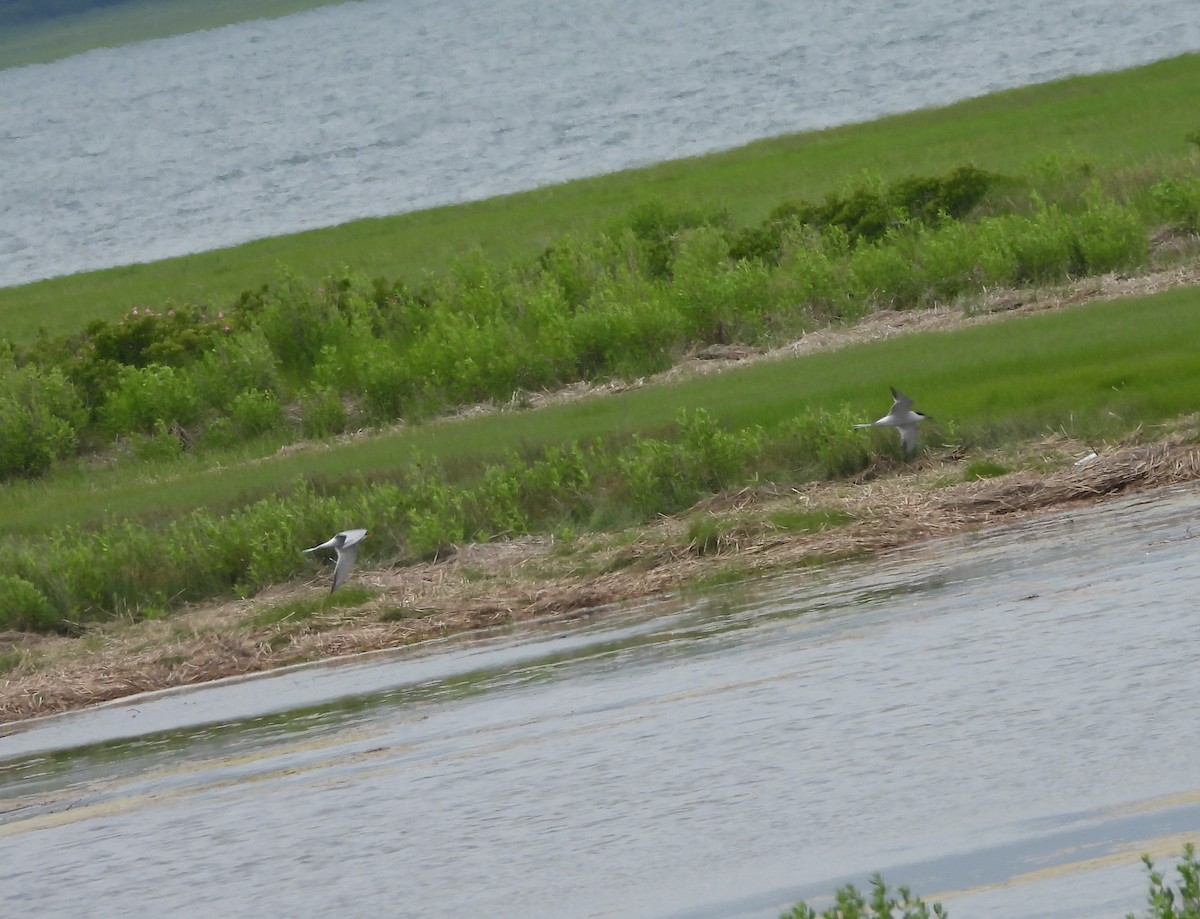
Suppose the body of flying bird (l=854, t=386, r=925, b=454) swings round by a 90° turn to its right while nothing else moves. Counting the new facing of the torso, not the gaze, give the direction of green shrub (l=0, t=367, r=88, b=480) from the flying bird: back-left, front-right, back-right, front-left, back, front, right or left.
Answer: back-right

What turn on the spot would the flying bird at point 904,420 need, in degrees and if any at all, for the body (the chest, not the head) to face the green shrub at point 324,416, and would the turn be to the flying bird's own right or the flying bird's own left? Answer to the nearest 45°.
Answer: approximately 135° to the flying bird's own left

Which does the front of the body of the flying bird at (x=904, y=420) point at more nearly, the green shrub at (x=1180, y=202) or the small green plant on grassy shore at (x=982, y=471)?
the small green plant on grassy shore

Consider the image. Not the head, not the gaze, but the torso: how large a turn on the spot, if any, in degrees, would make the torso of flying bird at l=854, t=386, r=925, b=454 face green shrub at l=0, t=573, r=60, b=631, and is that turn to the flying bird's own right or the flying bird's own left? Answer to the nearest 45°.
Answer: approximately 180°

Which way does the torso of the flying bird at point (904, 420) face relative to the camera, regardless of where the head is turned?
to the viewer's right

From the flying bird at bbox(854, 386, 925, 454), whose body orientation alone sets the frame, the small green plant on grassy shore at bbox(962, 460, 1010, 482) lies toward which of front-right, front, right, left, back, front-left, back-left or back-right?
front

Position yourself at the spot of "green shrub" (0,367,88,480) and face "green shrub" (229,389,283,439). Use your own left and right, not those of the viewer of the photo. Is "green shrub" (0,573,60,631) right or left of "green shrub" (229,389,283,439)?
right

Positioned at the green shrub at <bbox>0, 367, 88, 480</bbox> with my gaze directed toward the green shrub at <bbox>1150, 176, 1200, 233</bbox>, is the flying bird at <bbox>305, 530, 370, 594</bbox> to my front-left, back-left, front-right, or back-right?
front-right

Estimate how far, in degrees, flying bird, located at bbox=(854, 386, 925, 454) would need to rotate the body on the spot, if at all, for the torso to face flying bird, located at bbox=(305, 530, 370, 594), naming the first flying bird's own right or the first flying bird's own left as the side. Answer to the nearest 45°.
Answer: approximately 180°
